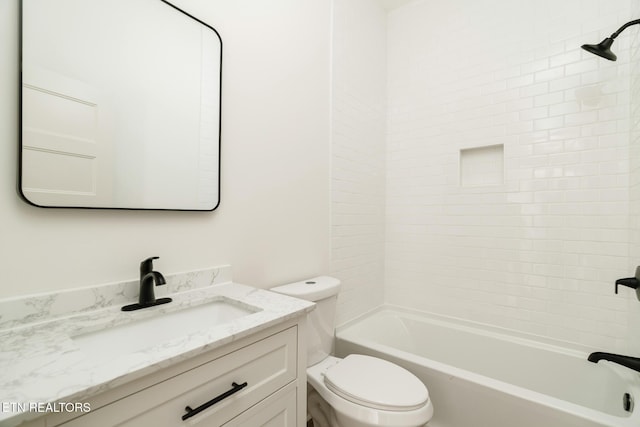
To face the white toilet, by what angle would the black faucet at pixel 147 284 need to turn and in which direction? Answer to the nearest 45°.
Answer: approximately 45° to its left

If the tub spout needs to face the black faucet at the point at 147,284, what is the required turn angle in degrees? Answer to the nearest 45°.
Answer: approximately 45° to its left

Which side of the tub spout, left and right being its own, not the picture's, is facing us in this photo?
left

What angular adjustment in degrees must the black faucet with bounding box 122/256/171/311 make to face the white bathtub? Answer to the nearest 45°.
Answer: approximately 45° to its left

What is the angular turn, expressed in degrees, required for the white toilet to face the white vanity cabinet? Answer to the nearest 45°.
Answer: approximately 90° to its right

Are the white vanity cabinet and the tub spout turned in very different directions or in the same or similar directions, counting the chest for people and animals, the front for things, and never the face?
very different directions
